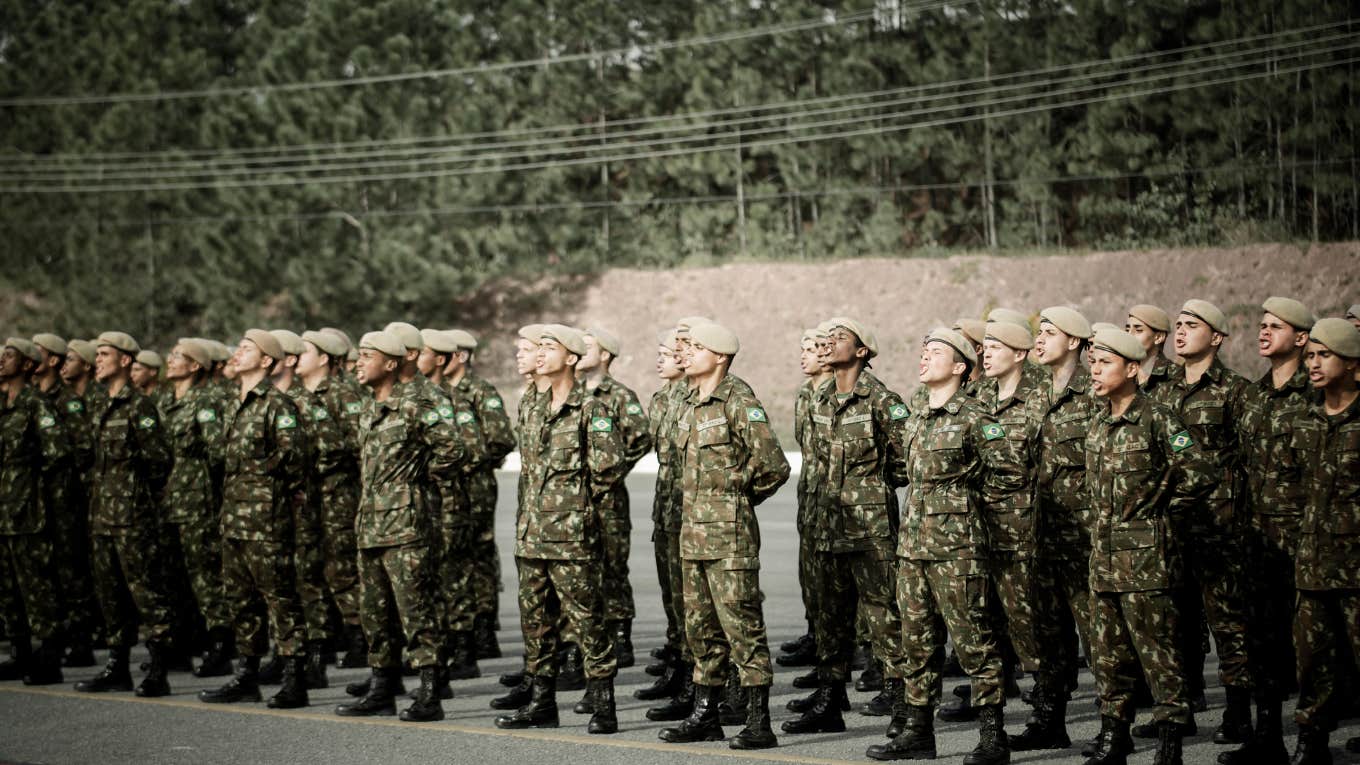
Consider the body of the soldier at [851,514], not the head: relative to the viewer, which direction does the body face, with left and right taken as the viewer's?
facing the viewer and to the left of the viewer

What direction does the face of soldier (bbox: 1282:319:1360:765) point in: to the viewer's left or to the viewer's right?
to the viewer's left

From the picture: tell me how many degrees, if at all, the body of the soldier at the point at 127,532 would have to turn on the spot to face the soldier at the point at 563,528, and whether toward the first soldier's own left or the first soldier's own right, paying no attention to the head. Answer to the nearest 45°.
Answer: approximately 90° to the first soldier's own left

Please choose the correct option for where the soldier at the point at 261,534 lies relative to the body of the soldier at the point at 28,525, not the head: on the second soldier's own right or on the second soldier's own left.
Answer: on the second soldier's own left

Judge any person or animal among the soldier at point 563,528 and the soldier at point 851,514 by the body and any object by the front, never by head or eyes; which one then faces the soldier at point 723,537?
the soldier at point 851,514

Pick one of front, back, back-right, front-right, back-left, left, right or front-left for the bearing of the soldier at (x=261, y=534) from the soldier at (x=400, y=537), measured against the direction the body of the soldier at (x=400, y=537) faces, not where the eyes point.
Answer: right

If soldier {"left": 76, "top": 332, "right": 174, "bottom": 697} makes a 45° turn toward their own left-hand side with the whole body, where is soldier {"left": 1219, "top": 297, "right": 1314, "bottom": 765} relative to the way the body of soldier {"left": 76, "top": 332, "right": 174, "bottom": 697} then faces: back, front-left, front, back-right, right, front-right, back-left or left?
front-left

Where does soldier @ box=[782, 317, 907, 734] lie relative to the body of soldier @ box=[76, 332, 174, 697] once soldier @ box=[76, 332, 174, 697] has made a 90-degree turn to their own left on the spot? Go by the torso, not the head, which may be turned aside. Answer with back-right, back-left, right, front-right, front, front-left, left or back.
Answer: front

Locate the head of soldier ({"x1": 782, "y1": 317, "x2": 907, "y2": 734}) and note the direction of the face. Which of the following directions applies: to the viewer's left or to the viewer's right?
to the viewer's left

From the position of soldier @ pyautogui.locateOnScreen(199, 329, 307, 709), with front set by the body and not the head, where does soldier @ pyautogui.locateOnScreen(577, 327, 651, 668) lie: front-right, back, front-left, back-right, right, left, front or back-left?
back-left

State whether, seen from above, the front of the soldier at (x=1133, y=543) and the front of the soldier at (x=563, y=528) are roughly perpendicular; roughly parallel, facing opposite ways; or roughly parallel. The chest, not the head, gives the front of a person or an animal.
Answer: roughly parallel

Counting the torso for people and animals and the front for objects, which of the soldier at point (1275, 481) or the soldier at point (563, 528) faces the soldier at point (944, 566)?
the soldier at point (1275, 481)

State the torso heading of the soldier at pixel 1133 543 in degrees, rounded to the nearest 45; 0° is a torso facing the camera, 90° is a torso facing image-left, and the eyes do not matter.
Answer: approximately 45°

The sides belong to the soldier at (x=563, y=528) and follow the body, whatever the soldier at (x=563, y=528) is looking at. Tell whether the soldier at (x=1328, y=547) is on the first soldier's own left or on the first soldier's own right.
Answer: on the first soldier's own left

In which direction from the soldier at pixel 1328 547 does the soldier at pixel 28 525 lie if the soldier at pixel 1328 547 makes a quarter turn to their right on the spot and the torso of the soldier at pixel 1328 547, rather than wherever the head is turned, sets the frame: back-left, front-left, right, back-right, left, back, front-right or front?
front-left

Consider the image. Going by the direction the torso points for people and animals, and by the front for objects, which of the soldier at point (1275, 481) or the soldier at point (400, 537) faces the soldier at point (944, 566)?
the soldier at point (1275, 481)

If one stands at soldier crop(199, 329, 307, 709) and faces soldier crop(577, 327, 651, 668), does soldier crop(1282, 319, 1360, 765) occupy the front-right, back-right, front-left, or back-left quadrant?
front-right

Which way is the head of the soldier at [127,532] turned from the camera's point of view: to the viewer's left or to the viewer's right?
to the viewer's left
